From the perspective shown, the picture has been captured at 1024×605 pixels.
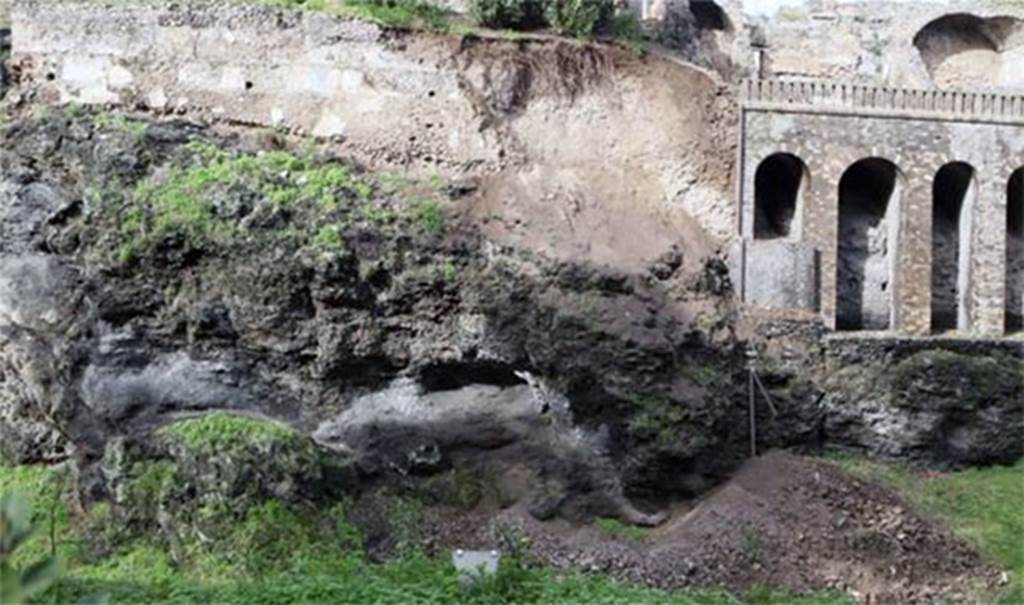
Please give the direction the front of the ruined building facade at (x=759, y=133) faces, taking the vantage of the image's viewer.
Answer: facing the viewer

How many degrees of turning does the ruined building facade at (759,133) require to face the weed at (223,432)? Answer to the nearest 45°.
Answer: approximately 45° to its right

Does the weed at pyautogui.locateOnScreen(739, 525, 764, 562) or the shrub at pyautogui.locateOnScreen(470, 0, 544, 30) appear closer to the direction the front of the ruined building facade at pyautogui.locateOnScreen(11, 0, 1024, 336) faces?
the weed

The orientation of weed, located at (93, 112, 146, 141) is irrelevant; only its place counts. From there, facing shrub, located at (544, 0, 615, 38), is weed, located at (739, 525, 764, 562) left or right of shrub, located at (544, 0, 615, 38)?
right

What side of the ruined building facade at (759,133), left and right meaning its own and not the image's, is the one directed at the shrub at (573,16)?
right

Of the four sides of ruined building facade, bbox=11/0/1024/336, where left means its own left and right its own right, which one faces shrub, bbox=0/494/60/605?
front

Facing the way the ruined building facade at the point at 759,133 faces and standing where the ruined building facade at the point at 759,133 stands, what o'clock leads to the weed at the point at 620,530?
The weed is roughly at 1 o'clock from the ruined building facade.
